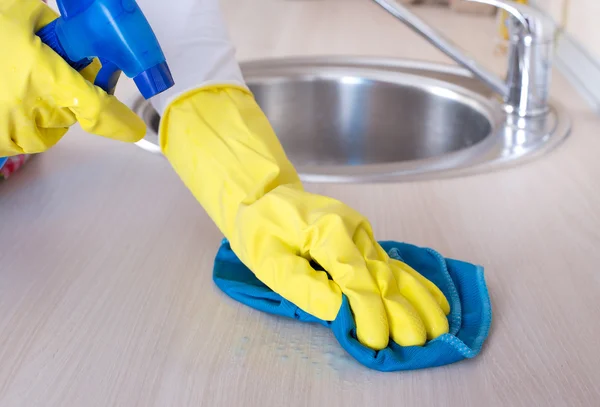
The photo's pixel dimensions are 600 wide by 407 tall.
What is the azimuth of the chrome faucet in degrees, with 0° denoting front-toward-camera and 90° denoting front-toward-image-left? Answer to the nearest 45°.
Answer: approximately 90°
